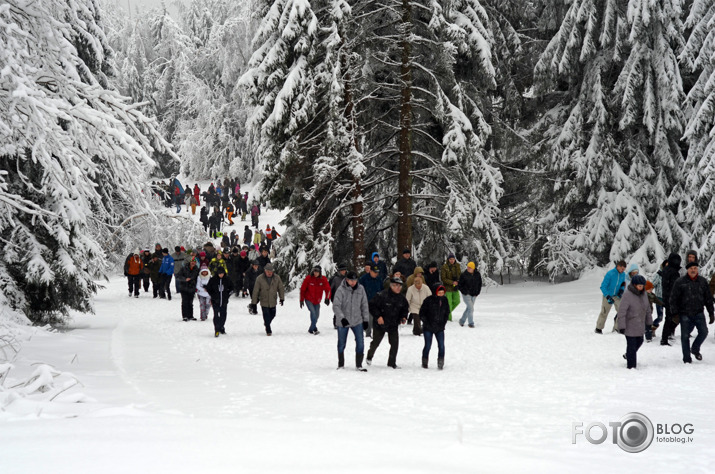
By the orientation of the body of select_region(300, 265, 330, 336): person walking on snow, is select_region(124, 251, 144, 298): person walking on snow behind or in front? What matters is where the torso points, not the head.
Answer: behind

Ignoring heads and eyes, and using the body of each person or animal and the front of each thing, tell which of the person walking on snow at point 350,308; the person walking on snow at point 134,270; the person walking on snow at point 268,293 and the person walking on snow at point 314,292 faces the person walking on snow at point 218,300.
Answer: the person walking on snow at point 134,270

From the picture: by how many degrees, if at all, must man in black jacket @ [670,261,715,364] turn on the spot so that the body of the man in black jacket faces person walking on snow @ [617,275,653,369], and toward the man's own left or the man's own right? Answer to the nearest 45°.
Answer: approximately 45° to the man's own right

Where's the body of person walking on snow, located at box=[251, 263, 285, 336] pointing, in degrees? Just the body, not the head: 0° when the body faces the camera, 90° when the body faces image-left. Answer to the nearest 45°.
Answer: approximately 0°

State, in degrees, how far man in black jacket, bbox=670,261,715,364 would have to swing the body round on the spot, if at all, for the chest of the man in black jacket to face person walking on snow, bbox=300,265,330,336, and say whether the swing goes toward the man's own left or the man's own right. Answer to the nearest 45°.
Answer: approximately 90° to the man's own right

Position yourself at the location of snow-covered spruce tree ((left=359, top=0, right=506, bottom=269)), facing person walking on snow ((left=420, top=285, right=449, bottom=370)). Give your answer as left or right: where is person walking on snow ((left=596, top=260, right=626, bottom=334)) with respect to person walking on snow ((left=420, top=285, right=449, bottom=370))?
left

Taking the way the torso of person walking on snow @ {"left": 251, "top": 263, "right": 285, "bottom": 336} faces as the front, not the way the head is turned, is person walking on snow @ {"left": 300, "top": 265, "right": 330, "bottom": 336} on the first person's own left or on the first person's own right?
on the first person's own left

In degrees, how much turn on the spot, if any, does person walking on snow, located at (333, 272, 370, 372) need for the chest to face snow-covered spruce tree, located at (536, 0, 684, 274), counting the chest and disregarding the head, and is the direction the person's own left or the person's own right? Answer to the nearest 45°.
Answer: approximately 135° to the person's own left

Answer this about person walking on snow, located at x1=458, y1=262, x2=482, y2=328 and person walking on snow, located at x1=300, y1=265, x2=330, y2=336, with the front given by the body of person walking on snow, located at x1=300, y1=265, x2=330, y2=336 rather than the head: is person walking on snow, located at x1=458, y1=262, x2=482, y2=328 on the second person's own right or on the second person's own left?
on the second person's own left

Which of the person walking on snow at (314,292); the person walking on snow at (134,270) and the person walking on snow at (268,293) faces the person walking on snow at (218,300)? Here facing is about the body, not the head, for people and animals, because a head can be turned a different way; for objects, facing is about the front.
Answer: the person walking on snow at (134,270)

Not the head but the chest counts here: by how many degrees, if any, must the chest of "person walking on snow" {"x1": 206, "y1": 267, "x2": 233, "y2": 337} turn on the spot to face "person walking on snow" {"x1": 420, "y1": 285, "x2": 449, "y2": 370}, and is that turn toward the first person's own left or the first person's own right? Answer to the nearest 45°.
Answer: approximately 45° to the first person's own left

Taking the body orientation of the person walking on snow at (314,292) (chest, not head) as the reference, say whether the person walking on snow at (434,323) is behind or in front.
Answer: in front

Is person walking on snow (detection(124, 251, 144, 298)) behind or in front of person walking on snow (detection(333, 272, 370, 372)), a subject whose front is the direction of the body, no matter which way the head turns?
behind

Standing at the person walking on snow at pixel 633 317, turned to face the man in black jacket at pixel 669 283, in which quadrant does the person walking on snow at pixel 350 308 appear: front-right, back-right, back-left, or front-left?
back-left

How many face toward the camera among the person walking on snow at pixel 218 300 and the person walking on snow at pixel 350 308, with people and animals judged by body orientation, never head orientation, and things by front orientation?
2

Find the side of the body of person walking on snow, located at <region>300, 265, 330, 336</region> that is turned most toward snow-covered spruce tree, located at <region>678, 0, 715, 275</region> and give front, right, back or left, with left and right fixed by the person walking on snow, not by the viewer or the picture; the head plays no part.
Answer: left

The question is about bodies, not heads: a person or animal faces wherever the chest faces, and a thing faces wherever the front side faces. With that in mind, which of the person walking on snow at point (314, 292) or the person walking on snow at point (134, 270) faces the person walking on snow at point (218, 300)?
the person walking on snow at point (134, 270)
